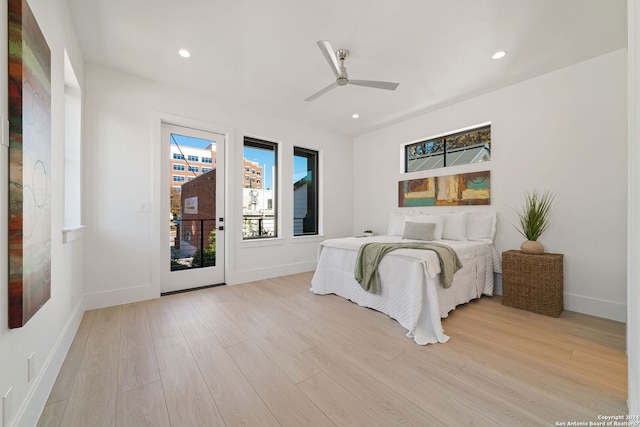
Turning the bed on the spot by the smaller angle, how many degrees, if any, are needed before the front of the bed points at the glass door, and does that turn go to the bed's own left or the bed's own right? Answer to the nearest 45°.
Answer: approximately 45° to the bed's own right

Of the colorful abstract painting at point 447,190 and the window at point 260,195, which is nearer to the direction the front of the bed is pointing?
the window

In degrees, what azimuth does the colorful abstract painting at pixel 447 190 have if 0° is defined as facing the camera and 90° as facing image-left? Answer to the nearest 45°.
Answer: approximately 45°

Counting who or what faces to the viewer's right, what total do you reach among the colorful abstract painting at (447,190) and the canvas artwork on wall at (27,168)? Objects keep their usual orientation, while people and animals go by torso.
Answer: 1

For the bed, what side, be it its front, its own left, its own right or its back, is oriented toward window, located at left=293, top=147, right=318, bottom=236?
right

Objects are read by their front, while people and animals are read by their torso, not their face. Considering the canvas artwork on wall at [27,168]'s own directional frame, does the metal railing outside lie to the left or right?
on its left

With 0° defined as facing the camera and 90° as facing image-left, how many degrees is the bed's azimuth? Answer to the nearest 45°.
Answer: approximately 45°

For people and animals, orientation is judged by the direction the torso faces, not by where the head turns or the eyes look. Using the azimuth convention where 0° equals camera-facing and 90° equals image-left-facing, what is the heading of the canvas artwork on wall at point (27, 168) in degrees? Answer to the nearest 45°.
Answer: approximately 270°

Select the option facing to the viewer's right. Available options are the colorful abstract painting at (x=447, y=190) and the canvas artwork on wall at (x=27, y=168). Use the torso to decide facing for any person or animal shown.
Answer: the canvas artwork on wall
